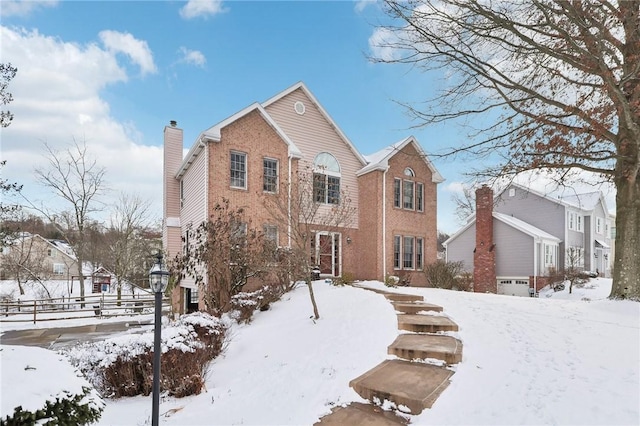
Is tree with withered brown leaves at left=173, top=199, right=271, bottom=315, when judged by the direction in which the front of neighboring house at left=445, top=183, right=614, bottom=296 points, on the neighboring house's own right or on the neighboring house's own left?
on the neighboring house's own right

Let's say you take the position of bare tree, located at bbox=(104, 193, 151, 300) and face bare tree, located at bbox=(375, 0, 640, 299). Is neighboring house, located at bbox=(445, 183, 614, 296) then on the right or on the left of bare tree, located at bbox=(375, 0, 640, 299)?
left

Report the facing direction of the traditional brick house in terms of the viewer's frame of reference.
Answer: facing the viewer and to the right of the viewer

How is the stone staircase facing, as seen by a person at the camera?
facing the viewer

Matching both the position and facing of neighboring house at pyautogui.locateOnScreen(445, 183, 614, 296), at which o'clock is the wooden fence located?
The wooden fence is roughly at 3 o'clock from the neighboring house.

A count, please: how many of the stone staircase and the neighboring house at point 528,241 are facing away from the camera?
0

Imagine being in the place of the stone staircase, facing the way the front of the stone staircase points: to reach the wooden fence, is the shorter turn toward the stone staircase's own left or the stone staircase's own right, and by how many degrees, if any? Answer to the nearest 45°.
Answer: approximately 135° to the stone staircase's own right

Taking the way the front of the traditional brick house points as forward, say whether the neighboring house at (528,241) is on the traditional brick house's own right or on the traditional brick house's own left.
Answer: on the traditional brick house's own left

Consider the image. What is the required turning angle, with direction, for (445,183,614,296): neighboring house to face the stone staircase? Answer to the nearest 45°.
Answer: approximately 45° to its right

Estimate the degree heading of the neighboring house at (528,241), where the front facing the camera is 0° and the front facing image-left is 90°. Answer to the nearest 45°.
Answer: approximately 315°

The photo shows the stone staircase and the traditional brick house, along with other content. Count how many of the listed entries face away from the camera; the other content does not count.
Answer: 0
